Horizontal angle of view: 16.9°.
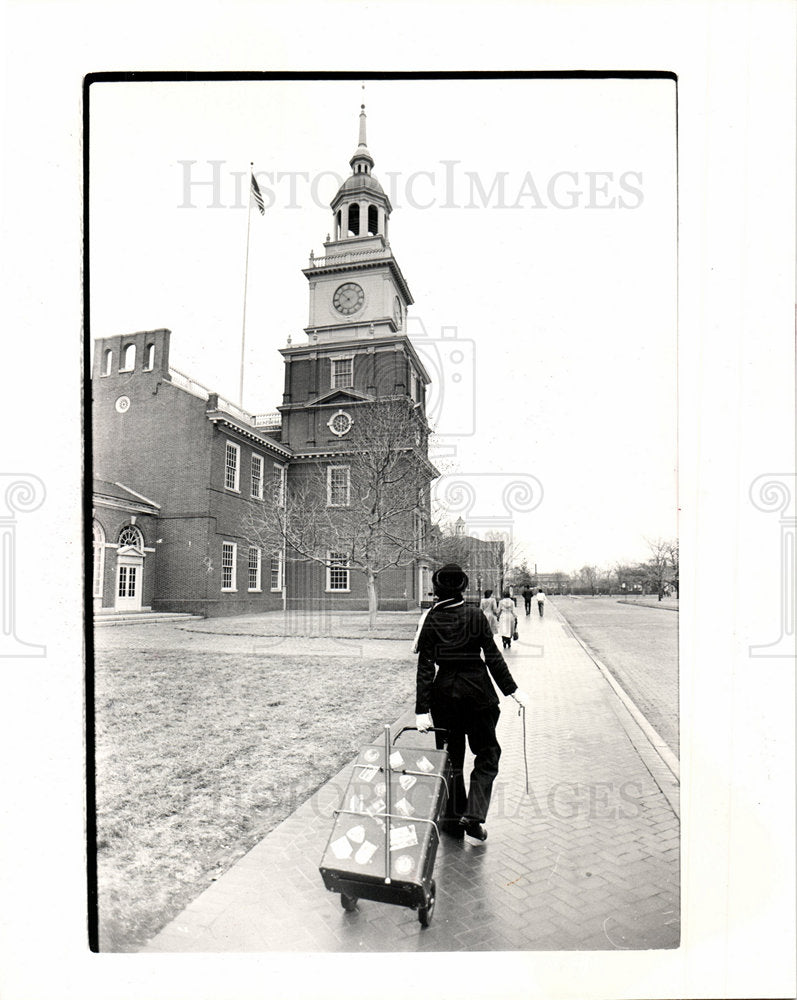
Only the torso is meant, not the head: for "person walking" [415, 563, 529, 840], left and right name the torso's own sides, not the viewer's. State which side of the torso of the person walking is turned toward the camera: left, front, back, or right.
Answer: back

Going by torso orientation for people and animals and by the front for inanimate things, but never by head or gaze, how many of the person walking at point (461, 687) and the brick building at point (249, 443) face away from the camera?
1
